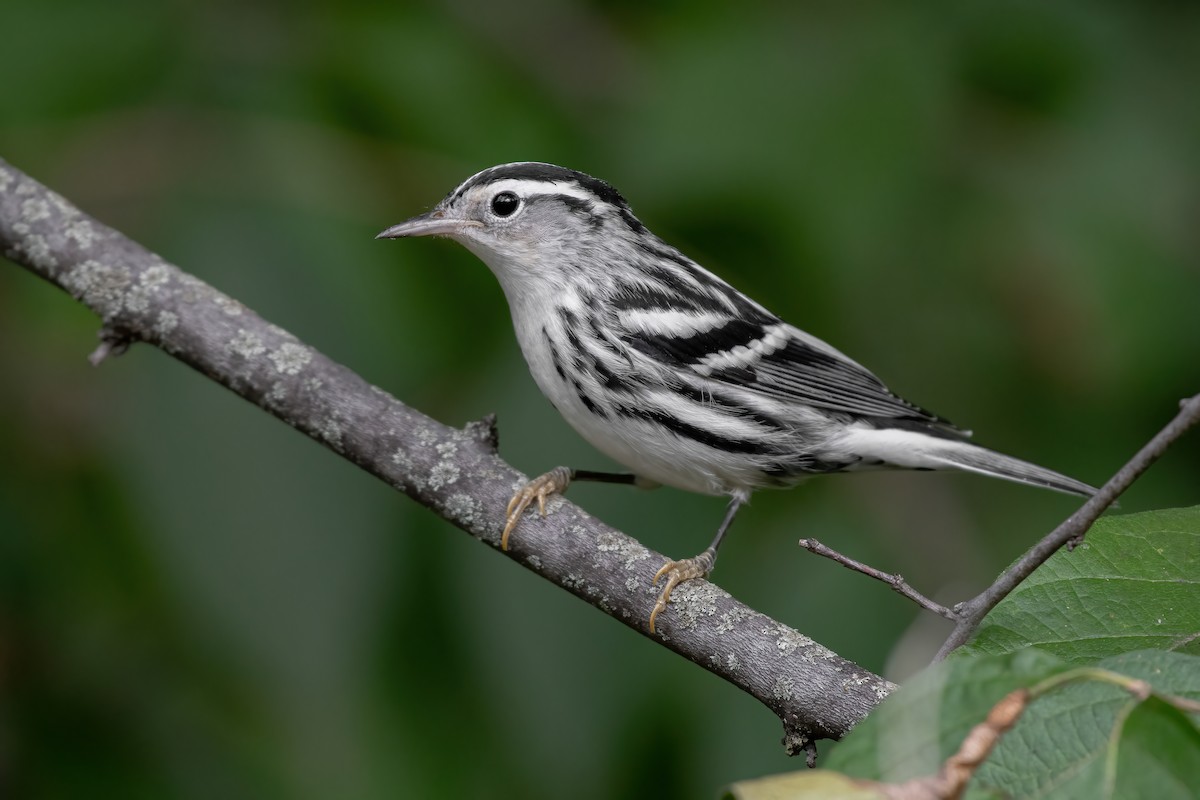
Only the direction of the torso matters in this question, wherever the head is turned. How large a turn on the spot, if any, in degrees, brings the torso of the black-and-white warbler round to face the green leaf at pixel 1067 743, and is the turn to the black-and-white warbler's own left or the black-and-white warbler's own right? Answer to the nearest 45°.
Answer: approximately 90° to the black-and-white warbler's own left

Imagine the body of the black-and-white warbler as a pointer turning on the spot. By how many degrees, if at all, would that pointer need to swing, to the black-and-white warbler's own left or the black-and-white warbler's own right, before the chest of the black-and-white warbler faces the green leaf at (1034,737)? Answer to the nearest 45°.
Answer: approximately 90° to the black-and-white warbler's own left

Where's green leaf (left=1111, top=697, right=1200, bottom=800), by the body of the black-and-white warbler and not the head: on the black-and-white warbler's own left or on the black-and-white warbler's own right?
on the black-and-white warbler's own left

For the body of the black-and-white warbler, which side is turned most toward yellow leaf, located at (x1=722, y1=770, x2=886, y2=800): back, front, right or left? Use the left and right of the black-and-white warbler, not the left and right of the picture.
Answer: left

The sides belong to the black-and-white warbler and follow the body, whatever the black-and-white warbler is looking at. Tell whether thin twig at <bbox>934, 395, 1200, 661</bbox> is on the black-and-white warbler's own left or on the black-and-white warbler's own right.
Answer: on the black-and-white warbler's own left

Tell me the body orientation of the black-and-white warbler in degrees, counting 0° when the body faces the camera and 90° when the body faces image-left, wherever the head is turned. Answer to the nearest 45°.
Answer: approximately 90°
